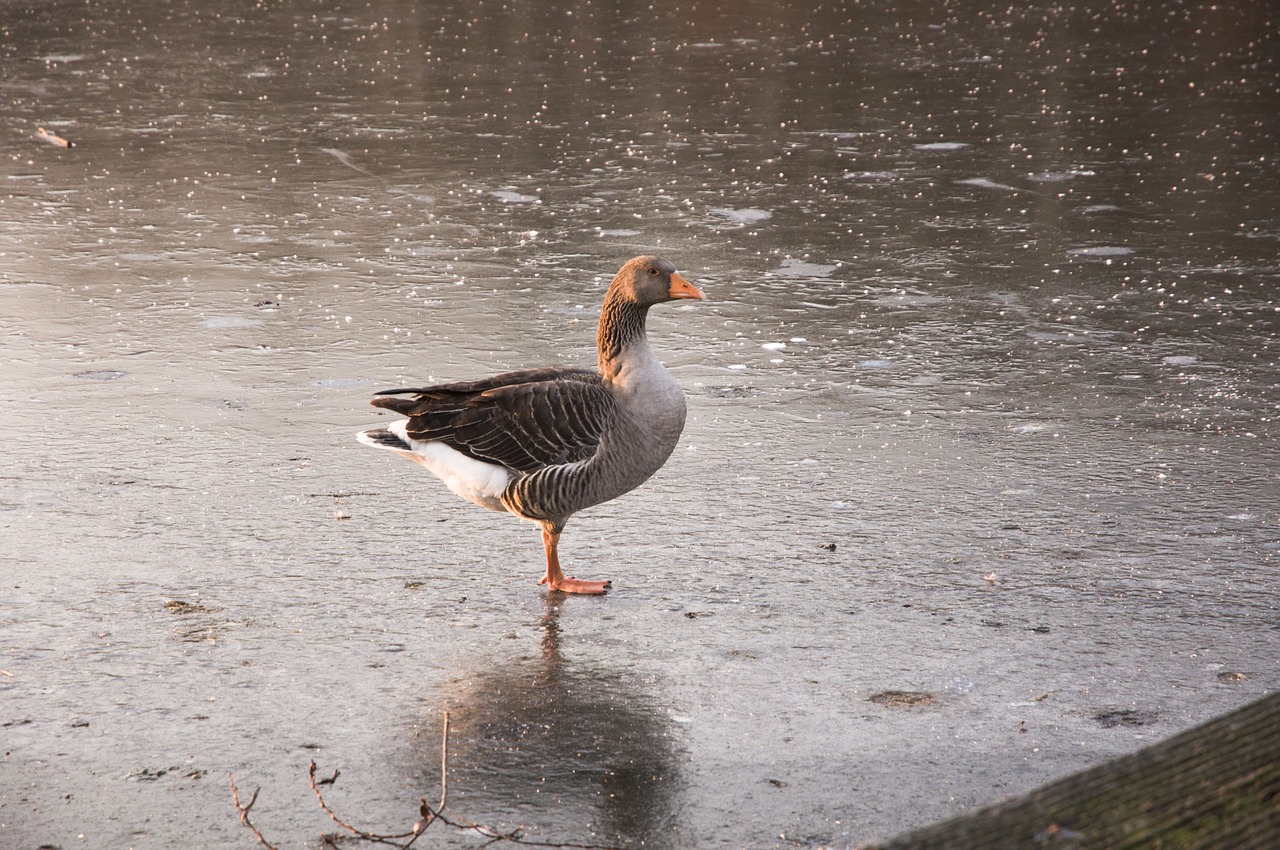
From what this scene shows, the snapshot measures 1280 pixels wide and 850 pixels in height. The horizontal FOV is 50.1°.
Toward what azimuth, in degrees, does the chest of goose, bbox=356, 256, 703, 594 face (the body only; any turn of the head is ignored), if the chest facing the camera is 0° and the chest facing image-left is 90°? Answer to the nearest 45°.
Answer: approximately 270°

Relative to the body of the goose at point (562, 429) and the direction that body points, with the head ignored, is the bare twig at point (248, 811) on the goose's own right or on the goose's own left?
on the goose's own right

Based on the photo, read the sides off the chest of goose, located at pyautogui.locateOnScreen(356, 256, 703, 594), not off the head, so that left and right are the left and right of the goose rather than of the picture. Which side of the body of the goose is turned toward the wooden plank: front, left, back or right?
right

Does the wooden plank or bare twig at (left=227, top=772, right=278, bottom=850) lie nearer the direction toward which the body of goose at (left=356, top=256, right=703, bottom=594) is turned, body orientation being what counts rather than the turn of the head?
the wooden plank

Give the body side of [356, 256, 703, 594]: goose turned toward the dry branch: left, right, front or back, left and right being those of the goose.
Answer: right

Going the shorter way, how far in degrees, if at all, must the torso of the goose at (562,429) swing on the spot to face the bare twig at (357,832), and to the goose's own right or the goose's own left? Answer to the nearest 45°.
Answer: approximately 90° to the goose's own right
